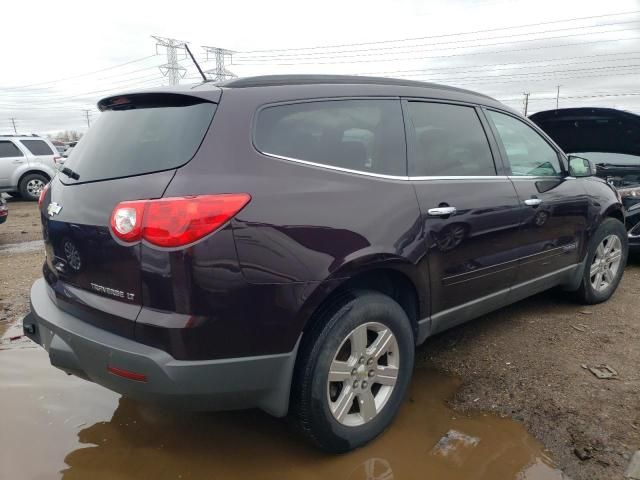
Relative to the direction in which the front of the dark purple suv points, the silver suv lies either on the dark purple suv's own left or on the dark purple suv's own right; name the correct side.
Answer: on the dark purple suv's own left

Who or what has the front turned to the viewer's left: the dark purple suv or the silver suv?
the silver suv

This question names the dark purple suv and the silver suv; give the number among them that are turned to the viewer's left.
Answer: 1

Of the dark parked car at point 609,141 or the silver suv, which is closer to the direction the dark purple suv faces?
the dark parked car

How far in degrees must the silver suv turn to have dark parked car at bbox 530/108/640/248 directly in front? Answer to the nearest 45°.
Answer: approximately 135° to its left

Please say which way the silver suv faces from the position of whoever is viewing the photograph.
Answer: facing to the left of the viewer

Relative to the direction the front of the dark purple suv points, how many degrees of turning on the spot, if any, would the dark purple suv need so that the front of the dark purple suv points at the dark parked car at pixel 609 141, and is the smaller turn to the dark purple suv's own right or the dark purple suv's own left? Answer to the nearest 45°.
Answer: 0° — it already faces it

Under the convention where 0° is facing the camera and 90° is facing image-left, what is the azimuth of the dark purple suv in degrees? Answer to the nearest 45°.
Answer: approximately 225°
